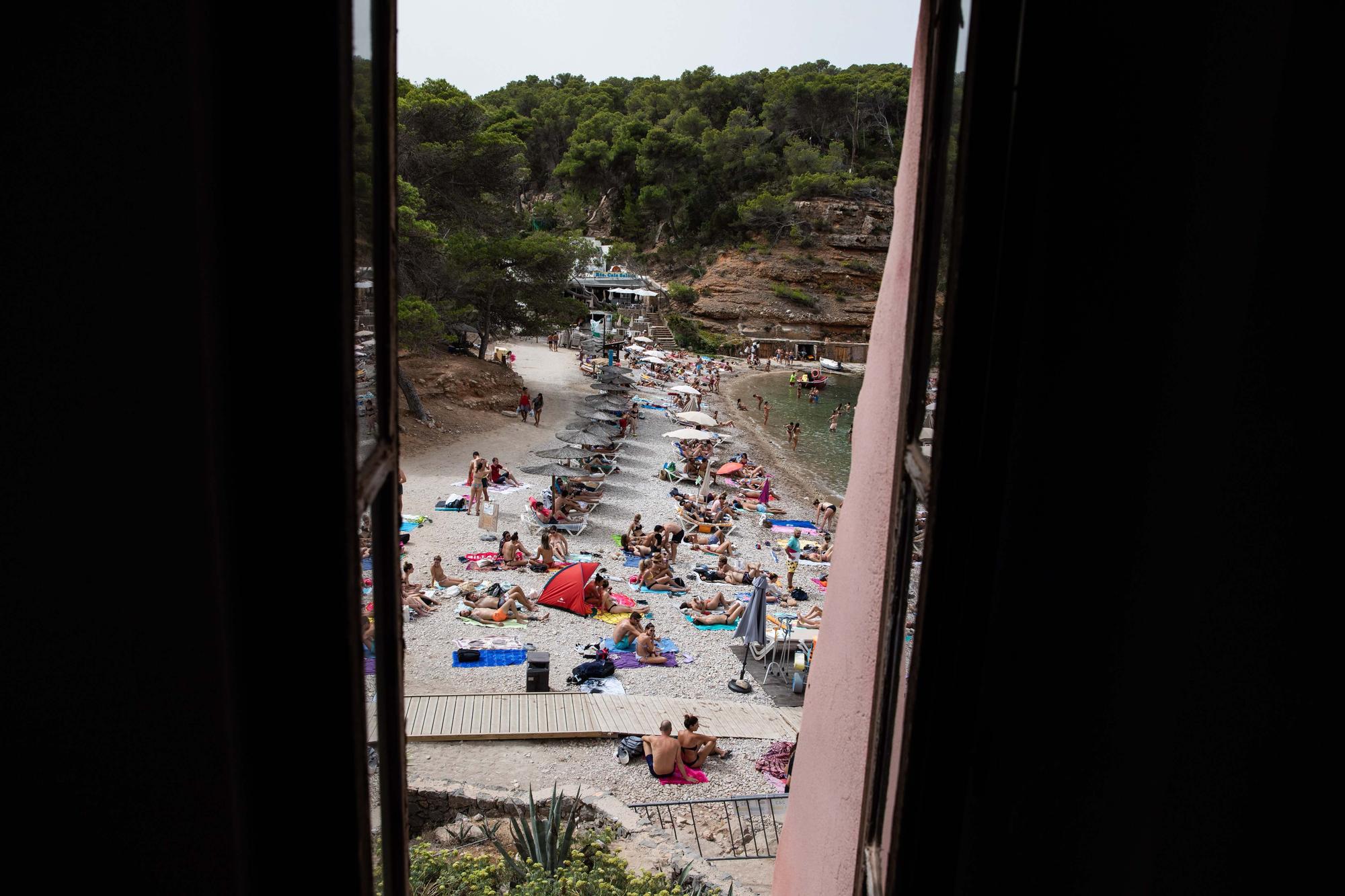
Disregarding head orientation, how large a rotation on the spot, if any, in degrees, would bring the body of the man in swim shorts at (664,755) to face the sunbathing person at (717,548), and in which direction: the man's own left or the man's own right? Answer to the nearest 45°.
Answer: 0° — they already face them

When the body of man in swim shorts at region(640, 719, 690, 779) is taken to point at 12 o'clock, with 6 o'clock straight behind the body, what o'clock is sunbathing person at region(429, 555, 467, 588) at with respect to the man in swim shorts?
The sunbathing person is roughly at 11 o'clock from the man in swim shorts.

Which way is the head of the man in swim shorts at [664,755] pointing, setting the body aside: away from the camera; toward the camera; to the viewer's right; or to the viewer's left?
away from the camera

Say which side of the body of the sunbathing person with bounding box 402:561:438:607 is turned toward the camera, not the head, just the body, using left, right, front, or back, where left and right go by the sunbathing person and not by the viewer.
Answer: right

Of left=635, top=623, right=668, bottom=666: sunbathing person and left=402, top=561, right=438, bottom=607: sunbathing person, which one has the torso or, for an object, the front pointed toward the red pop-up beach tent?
left=402, top=561, right=438, bottom=607: sunbathing person

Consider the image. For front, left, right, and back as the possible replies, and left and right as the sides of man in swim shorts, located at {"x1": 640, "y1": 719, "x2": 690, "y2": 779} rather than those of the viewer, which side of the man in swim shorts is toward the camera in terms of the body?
back

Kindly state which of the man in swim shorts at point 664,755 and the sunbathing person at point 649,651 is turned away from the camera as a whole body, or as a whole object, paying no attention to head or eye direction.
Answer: the man in swim shorts

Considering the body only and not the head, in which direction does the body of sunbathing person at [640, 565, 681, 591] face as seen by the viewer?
to the viewer's right

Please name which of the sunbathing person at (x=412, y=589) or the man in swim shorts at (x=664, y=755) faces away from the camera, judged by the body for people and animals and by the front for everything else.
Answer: the man in swim shorts
